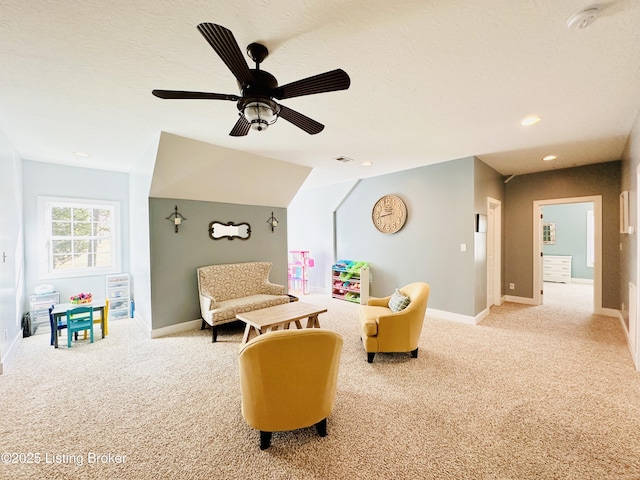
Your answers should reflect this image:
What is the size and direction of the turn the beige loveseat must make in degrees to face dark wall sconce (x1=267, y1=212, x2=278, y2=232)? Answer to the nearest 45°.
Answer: approximately 90° to its left

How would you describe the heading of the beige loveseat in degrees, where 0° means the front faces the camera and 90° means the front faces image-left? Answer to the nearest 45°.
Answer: approximately 315°

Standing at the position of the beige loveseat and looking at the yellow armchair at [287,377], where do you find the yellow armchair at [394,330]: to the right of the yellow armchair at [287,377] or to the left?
left

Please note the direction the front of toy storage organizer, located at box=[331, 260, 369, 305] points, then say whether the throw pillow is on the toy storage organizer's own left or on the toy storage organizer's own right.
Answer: on the toy storage organizer's own left

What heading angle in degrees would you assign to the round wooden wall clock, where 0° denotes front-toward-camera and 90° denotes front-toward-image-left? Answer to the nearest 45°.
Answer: approximately 45°

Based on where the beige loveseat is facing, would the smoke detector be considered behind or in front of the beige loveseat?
in front
